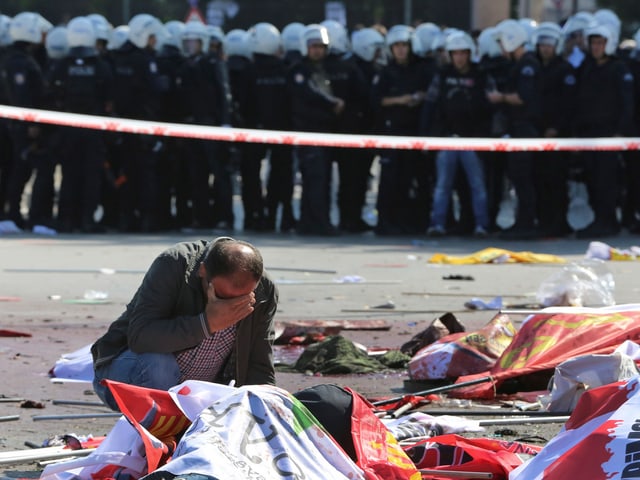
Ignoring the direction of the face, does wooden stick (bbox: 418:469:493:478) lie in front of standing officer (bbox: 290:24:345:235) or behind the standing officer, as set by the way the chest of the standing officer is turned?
in front

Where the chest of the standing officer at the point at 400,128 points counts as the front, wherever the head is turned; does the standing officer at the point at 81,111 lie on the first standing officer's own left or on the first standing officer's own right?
on the first standing officer's own right

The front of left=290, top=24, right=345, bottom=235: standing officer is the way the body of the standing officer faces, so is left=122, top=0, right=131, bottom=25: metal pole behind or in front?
behind

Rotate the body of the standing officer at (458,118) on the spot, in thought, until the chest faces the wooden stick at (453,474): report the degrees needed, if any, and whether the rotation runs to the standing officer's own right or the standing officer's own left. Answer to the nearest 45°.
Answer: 0° — they already face it

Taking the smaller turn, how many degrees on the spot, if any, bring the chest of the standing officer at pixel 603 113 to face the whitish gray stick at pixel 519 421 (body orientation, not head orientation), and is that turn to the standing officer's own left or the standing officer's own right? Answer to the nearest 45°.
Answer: approximately 45° to the standing officer's own left

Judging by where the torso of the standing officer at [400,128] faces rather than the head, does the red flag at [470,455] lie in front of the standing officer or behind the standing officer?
in front

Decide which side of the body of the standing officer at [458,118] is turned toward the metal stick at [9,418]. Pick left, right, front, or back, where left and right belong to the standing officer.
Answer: front

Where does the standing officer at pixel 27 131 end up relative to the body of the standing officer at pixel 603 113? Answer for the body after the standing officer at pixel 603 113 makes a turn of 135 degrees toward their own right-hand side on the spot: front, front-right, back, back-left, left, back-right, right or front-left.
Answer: left

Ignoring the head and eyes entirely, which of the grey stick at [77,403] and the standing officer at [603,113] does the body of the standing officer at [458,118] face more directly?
the grey stick
